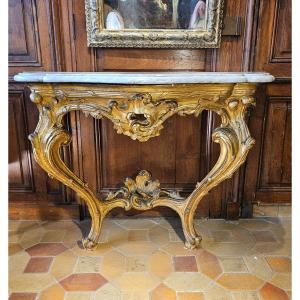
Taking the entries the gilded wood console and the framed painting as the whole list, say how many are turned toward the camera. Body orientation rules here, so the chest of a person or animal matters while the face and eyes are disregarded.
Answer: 2

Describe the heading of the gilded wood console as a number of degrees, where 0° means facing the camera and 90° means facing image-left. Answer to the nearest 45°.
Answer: approximately 0°
